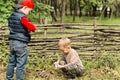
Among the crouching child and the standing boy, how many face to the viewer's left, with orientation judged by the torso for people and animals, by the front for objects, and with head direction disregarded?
1

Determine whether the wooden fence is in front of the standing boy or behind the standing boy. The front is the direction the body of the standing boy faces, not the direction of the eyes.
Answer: in front

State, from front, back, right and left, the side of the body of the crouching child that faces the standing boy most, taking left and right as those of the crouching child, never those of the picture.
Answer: front

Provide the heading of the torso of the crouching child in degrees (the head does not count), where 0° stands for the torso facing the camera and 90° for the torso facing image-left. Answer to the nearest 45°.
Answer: approximately 90°

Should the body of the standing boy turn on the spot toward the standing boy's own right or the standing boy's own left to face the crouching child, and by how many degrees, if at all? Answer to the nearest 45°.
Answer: approximately 45° to the standing boy's own right

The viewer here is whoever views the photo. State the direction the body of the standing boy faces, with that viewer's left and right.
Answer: facing away from the viewer and to the right of the viewer

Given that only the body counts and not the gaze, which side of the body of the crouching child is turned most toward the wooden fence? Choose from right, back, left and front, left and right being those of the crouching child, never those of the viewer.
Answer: right
